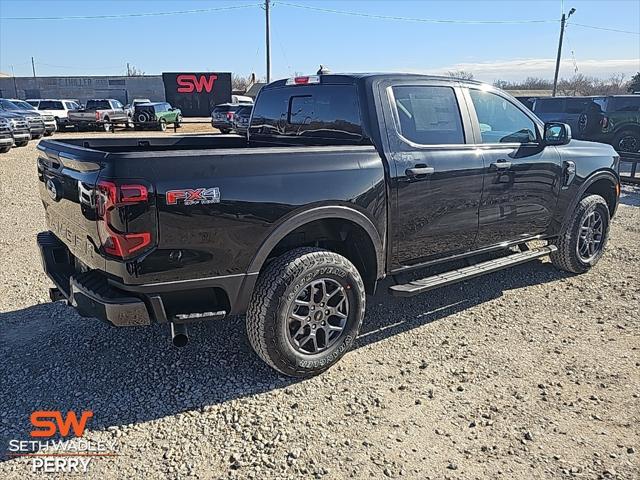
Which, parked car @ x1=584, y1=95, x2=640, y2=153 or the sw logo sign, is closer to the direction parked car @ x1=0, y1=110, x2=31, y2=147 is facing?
the parked car

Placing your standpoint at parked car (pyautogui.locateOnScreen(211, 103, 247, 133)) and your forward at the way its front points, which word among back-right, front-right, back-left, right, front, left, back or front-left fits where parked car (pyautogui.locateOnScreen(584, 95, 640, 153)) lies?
right

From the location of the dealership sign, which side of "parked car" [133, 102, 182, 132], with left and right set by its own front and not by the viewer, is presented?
front

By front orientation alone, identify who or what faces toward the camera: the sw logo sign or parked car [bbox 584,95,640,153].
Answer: the sw logo sign

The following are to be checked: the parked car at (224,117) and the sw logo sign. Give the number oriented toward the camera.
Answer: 1

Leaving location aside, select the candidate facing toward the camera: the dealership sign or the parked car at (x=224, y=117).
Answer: the dealership sign

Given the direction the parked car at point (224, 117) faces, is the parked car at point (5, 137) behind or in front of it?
behind

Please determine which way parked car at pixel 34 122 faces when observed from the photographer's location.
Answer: facing the viewer and to the right of the viewer

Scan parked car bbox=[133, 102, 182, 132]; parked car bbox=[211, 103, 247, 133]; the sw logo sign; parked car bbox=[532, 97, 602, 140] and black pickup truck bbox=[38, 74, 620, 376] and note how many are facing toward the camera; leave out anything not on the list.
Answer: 1

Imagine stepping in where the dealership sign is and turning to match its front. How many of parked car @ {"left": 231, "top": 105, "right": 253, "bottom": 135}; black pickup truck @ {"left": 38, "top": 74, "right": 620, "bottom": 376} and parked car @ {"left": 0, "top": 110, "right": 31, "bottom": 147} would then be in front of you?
3

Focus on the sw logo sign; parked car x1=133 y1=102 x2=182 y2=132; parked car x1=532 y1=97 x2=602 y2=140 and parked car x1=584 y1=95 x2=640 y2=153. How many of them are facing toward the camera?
1

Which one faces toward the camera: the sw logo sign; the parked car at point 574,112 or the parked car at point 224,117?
the sw logo sign

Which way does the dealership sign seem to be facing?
toward the camera
